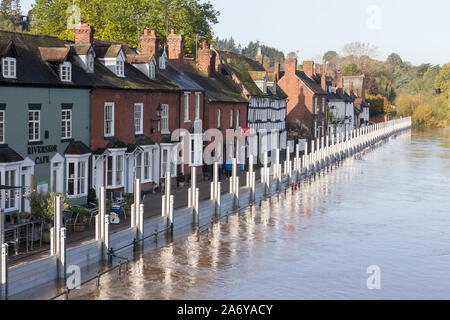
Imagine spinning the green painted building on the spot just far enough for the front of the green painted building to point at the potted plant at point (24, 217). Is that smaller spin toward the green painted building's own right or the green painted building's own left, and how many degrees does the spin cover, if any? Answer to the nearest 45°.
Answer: approximately 45° to the green painted building's own right

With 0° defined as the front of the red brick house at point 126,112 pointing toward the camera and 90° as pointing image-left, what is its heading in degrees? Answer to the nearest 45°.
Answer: approximately 315°

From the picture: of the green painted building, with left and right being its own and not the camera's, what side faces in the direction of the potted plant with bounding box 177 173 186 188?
left

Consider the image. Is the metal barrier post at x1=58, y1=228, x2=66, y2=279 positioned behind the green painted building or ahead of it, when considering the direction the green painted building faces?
ahead

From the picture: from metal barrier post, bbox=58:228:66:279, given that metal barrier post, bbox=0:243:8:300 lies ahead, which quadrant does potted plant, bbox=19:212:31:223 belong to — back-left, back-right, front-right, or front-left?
back-right

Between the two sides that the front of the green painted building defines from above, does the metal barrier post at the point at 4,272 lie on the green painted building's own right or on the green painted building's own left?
on the green painted building's own right

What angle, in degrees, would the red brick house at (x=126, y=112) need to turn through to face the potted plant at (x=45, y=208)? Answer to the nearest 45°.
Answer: approximately 45° to its right

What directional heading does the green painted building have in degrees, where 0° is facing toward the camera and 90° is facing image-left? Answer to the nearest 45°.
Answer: approximately 315°

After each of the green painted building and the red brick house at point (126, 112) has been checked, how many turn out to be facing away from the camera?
0

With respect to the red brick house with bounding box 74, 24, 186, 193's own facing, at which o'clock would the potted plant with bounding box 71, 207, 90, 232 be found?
The potted plant is roughly at 2 o'clock from the red brick house.

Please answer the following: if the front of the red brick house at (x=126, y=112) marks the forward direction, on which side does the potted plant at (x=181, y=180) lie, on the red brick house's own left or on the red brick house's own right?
on the red brick house's own left

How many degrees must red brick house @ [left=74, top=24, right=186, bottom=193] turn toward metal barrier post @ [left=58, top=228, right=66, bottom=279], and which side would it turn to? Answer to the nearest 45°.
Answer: approximately 45° to its right
